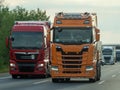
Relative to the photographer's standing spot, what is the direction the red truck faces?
facing the viewer

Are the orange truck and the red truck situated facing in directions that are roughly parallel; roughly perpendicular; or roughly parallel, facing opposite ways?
roughly parallel

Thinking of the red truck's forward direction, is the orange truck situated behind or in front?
in front

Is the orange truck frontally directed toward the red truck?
no

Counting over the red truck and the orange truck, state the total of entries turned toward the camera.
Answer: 2

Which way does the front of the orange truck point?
toward the camera
